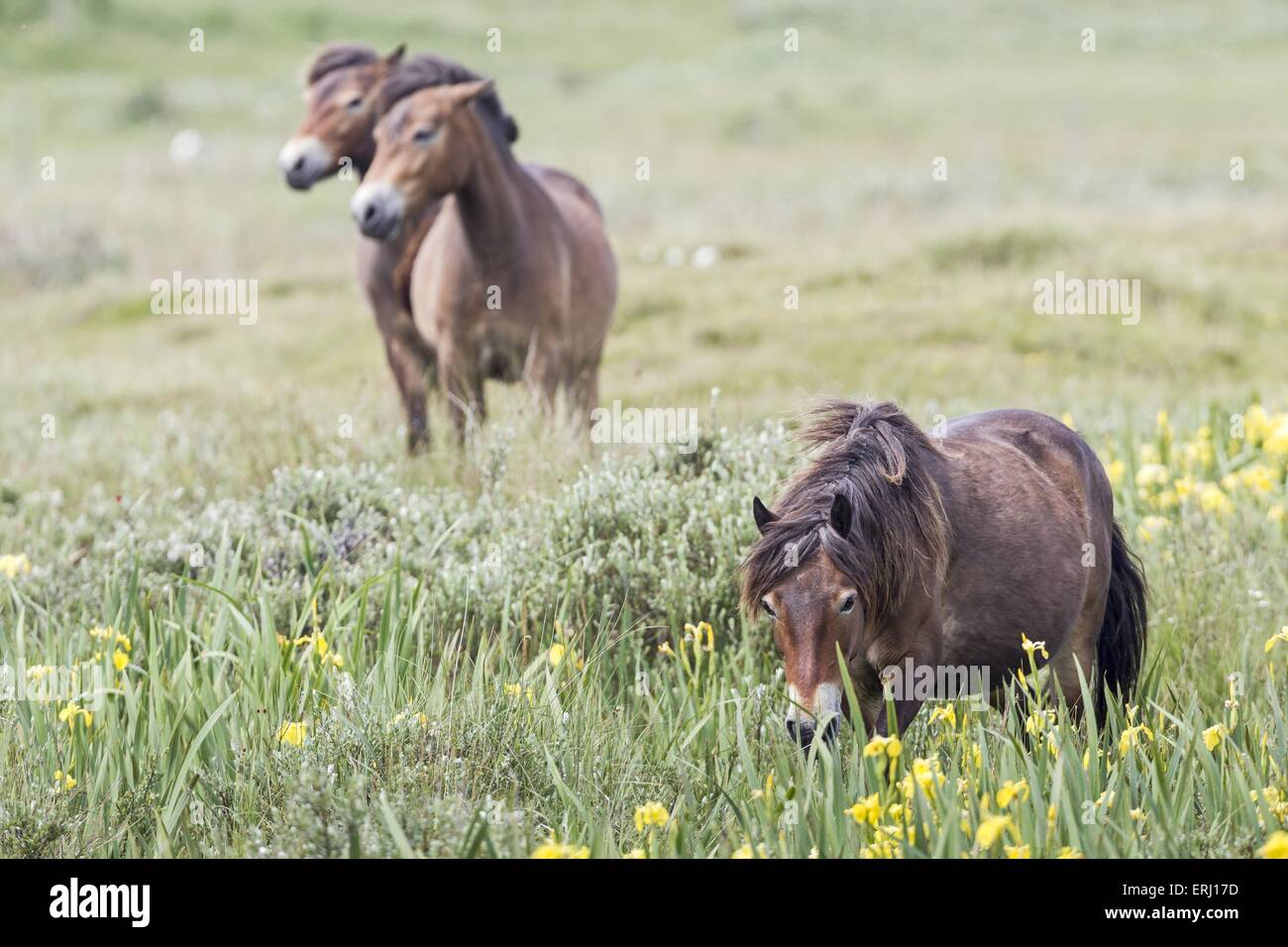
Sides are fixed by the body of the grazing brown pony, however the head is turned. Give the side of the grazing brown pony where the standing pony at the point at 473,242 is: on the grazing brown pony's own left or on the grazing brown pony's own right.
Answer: on the grazing brown pony's own right

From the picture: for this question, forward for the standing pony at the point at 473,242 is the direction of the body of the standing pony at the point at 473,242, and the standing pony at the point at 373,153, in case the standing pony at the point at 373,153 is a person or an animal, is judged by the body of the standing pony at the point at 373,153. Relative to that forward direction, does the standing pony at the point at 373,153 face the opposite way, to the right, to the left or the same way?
the same way

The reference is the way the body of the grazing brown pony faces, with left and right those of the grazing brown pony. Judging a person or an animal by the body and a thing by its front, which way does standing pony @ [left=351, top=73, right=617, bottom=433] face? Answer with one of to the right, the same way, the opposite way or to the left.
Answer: the same way

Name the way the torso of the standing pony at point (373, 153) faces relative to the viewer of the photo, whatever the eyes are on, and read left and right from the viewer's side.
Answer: facing the viewer and to the left of the viewer

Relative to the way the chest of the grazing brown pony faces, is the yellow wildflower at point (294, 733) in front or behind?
in front

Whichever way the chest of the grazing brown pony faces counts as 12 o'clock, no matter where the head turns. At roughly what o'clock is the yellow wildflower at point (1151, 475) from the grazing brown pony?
The yellow wildflower is roughly at 5 o'clock from the grazing brown pony.

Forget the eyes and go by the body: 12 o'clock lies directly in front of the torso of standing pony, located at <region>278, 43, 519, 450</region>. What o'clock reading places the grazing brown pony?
The grazing brown pony is roughly at 10 o'clock from the standing pony.

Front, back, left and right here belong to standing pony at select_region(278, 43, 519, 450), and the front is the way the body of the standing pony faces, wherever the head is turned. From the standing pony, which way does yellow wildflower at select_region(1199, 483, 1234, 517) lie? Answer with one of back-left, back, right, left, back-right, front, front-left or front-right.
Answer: left

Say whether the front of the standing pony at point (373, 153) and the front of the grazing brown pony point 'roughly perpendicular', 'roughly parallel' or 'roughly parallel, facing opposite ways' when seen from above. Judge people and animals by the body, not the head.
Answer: roughly parallel

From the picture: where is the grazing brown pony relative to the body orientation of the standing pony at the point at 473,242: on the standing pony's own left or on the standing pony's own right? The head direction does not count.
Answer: on the standing pony's own left

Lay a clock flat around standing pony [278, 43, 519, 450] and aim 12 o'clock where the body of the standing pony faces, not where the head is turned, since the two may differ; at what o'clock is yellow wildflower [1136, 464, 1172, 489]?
The yellow wildflower is roughly at 9 o'clock from the standing pony.

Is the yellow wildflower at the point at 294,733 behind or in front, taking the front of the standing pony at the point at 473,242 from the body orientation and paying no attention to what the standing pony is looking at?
in front

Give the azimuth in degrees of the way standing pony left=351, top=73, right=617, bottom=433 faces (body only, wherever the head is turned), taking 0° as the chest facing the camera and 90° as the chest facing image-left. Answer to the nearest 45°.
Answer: approximately 45°

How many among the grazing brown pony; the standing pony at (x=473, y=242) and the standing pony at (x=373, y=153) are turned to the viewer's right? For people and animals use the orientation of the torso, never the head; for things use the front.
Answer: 0

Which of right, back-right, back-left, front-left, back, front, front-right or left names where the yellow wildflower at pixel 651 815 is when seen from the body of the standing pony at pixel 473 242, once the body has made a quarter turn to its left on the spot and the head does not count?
front-right
